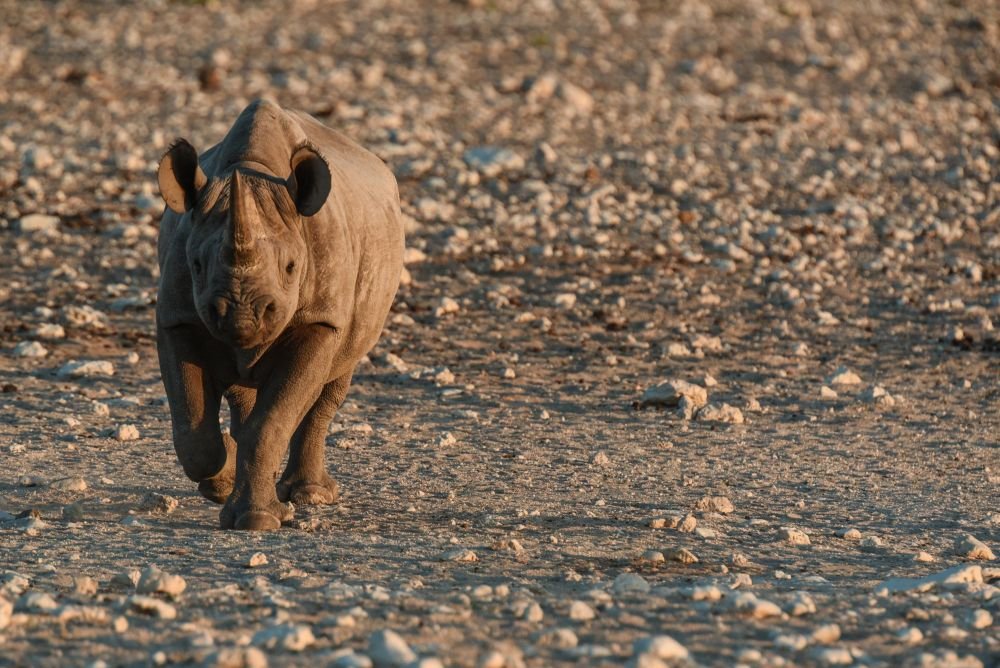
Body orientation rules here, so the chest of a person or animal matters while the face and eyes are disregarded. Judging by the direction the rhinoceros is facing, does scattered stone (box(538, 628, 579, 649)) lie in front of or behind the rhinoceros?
in front

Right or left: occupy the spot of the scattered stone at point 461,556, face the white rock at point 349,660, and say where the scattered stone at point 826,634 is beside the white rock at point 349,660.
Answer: left

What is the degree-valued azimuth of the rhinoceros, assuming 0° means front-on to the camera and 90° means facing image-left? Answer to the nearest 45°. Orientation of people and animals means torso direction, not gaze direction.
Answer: approximately 0°

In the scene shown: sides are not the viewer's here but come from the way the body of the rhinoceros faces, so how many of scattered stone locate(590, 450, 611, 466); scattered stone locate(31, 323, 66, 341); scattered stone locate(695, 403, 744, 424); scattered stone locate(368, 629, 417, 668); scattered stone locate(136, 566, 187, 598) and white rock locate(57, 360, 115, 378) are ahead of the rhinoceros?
2

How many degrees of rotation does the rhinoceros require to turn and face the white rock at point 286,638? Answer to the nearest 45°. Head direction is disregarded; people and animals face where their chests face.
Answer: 0° — it already faces it

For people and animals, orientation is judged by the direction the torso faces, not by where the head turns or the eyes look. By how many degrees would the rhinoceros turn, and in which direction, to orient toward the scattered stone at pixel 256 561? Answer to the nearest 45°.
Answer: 0° — it already faces it

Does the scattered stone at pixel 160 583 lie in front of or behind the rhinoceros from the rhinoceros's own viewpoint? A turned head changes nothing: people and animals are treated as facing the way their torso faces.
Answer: in front

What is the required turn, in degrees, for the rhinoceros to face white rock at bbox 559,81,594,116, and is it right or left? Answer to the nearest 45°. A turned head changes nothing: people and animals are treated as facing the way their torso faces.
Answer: approximately 180°

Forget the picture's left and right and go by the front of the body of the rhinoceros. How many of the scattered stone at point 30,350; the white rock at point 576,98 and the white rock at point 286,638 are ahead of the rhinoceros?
1

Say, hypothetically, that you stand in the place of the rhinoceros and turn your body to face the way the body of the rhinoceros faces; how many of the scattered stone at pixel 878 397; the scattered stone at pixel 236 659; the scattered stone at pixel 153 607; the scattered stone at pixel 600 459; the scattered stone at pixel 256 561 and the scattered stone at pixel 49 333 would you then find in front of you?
3

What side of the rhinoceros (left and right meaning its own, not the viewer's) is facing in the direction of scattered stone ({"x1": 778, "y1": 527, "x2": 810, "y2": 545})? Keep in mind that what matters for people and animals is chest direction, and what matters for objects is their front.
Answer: left

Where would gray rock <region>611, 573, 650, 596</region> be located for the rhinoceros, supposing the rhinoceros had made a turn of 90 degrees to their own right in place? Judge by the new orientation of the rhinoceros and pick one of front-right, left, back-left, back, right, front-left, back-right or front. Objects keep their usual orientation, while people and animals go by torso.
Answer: back-left

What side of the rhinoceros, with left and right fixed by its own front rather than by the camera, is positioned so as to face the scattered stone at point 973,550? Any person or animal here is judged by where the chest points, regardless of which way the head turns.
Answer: left

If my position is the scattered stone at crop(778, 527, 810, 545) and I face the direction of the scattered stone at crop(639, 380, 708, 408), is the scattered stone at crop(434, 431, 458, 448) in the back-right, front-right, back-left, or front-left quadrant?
front-left

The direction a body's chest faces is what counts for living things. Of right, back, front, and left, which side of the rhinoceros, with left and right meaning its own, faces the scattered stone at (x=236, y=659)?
front

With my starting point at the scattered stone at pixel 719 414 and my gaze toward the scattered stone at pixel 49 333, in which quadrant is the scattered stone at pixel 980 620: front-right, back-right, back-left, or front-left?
back-left

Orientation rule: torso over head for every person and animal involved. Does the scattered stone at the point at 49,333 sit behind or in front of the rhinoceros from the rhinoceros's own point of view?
behind

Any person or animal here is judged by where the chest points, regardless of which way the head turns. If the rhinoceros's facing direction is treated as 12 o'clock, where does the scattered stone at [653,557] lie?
The scattered stone is roughly at 10 o'clock from the rhinoceros.

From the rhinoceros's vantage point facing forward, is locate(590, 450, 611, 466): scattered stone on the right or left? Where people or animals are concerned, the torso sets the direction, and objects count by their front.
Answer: on its left

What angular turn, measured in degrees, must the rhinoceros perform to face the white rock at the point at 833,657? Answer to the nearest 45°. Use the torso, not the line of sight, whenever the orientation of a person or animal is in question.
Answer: approximately 45° to its left

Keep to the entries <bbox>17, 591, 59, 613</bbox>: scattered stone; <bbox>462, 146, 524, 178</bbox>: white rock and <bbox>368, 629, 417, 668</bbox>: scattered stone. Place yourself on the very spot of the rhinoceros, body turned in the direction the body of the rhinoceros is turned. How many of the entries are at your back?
1
